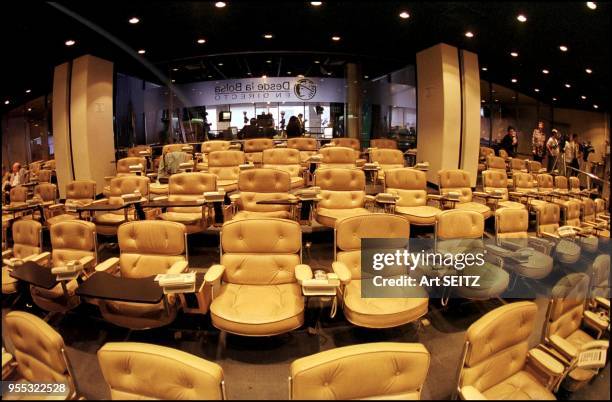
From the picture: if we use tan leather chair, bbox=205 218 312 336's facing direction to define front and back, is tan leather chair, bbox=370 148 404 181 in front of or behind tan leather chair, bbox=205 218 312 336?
behind

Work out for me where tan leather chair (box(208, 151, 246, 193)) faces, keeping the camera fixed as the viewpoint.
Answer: facing the viewer

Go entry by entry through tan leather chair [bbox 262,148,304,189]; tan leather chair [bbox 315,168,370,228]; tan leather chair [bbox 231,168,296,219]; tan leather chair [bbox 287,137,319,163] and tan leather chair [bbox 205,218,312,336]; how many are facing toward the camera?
5

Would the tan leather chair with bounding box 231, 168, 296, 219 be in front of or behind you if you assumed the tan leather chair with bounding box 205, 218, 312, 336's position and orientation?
behind

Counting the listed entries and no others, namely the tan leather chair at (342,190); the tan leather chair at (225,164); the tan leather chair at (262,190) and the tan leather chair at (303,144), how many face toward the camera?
4

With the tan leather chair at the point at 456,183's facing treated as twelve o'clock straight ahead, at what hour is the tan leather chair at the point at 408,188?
the tan leather chair at the point at 408,188 is roughly at 3 o'clock from the tan leather chair at the point at 456,183.

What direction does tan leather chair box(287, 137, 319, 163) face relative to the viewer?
toward the camera

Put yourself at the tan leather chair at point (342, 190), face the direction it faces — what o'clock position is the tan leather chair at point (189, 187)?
the tan leather chair at point (189, 187) is roughly at 3 o'clock from the tan leather chair at point (342, 190).

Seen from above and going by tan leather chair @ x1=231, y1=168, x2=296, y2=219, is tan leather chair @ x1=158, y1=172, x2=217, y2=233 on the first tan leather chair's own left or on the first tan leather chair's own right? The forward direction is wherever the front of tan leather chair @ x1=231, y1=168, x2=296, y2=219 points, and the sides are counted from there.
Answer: on the first tan leather chair's own right

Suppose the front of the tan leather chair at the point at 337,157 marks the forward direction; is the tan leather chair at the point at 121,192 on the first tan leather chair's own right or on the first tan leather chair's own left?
on the first tan leather chair's own right

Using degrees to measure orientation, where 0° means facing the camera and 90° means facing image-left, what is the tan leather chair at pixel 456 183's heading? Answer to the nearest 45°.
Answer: approximately 315°

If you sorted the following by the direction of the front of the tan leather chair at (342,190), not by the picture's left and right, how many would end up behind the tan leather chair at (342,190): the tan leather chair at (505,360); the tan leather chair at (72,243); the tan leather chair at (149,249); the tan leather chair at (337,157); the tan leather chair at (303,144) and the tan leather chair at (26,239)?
2

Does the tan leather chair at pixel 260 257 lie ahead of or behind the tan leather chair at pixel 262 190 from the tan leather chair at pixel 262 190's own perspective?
ahead

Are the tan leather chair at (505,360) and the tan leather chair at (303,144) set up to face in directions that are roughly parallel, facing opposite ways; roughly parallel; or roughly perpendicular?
roughly parallel

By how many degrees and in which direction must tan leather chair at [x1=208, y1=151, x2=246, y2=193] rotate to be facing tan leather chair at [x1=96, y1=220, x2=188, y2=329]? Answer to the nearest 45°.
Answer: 0° — it already faces it

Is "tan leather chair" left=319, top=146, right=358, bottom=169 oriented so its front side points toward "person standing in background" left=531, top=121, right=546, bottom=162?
no

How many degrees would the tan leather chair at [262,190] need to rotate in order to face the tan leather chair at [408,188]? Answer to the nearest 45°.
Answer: approximately 90° to its left

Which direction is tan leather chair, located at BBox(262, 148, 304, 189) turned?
toward the camera
